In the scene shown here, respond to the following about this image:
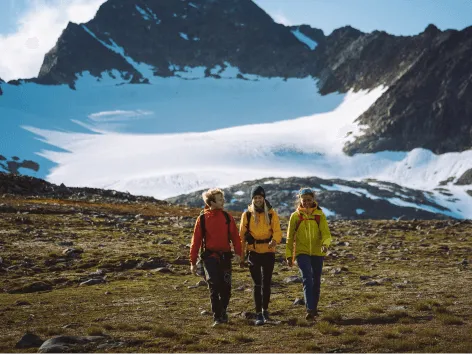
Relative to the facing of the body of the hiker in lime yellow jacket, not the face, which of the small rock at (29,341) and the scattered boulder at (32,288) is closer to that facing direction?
the small rock

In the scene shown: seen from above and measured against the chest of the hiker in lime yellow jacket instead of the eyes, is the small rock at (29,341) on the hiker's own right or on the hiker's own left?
on the hiker's own right

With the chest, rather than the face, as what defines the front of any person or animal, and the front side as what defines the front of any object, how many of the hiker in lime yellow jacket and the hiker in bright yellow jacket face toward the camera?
2

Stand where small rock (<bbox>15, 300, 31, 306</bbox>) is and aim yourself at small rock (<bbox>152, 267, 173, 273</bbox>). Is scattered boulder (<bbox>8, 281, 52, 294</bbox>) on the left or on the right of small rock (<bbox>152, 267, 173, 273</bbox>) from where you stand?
left

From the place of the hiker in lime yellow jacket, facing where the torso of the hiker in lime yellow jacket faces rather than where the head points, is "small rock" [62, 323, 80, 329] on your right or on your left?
on your right

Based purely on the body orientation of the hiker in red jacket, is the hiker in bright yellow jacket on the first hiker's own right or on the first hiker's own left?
on the first hiker's own left

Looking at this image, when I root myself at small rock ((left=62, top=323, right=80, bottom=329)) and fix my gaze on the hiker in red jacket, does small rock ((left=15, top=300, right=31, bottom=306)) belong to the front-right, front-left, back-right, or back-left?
back-left

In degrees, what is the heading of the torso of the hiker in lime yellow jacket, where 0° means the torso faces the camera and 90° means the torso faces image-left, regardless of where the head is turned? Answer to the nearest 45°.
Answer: approximately 0°

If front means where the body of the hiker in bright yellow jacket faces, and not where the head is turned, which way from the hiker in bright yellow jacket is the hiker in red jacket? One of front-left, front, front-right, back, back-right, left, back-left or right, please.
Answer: right

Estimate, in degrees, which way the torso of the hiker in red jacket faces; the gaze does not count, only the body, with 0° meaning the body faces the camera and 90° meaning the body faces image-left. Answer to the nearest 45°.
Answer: approximately 0°
